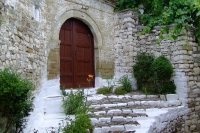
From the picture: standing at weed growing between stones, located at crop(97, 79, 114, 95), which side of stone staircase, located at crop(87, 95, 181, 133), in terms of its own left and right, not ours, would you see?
back

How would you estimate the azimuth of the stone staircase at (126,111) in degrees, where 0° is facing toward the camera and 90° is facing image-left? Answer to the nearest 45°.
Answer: approximately 0°

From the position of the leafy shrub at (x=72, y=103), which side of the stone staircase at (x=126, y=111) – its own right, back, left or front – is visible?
right

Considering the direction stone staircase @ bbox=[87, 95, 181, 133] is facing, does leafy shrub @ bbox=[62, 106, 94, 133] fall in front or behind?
in front

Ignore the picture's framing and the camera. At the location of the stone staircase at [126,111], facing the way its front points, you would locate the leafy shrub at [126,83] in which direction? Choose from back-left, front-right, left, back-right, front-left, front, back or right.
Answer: back

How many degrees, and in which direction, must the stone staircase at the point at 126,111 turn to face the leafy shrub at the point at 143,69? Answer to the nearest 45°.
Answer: approximately 180°
